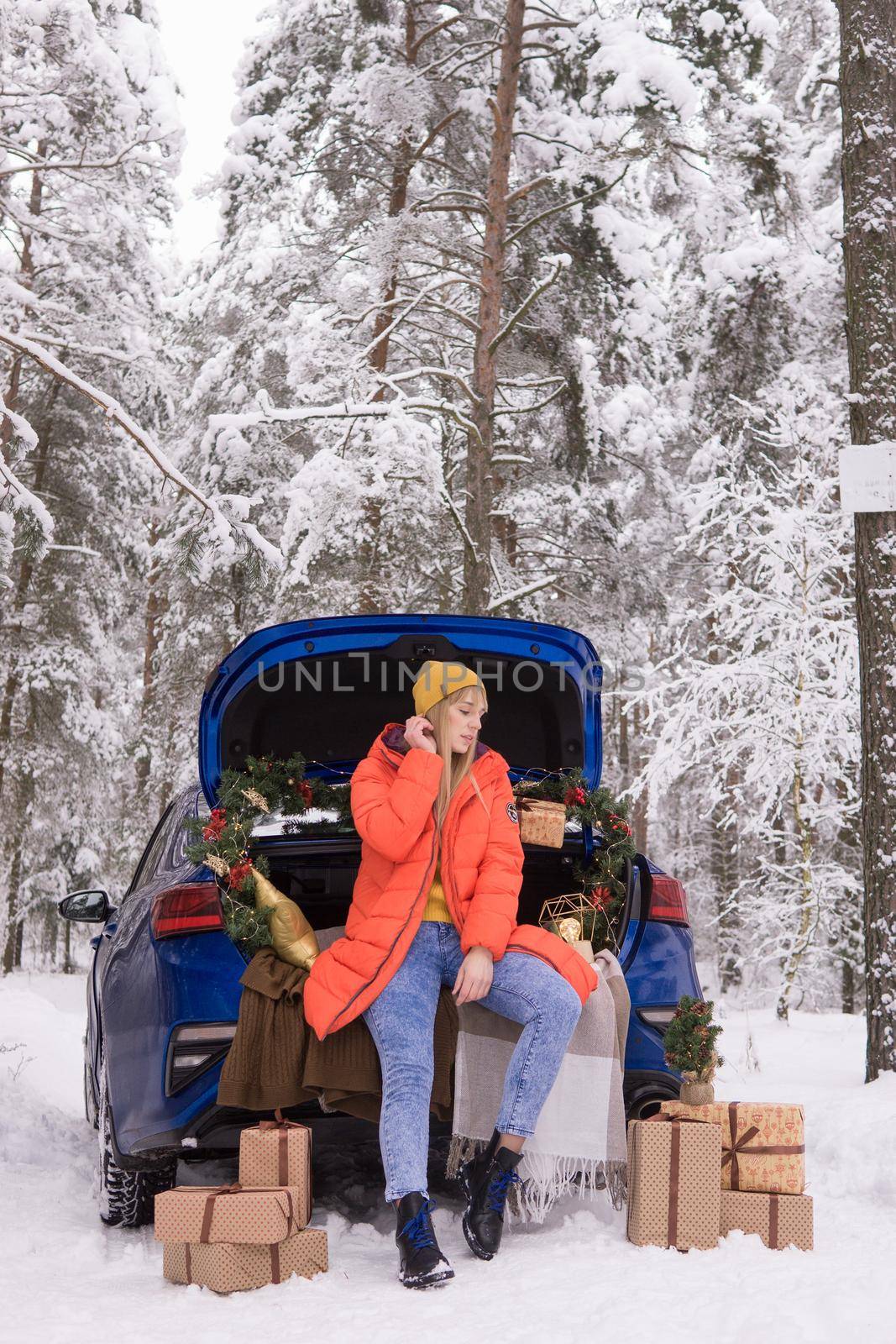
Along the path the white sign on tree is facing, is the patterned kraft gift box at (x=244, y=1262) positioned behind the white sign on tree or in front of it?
in front

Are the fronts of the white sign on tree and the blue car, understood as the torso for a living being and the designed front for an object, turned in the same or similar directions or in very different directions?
very different directions

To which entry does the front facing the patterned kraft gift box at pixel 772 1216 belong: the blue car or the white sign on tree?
the white sign on tree

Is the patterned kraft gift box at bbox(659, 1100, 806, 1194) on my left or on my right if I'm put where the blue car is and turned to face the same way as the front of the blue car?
on my right

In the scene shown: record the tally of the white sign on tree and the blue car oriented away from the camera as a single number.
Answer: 1

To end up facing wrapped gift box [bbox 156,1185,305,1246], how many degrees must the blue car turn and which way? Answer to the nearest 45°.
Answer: approximately 180°

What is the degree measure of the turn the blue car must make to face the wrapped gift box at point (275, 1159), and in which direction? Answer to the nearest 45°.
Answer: approximately 180°

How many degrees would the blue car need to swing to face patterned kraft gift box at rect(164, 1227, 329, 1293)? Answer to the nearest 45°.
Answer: approximately 180°

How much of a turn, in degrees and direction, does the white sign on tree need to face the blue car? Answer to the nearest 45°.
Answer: approximately 45° to its right

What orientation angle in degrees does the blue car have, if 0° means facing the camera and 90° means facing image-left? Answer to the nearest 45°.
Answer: approximately 180°
